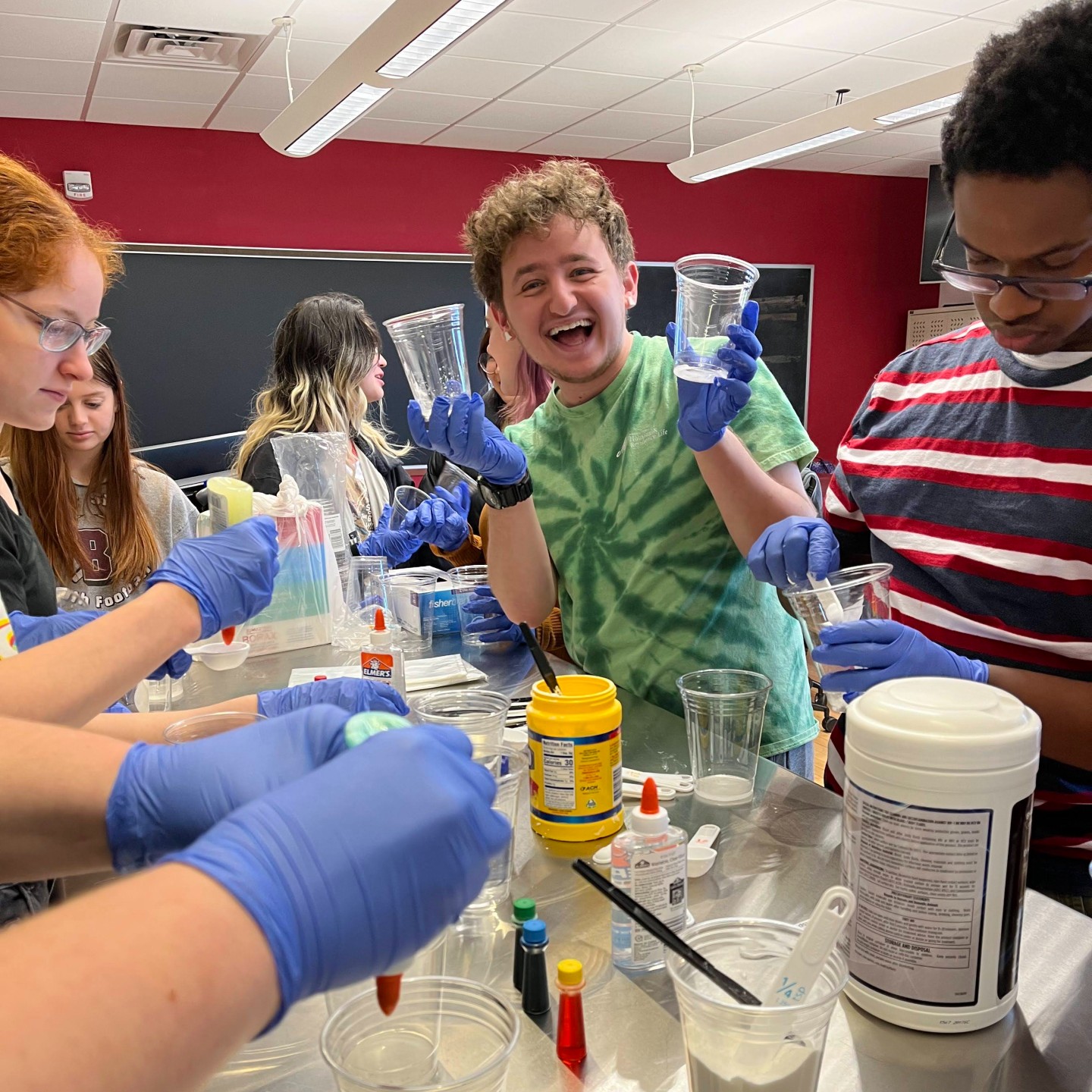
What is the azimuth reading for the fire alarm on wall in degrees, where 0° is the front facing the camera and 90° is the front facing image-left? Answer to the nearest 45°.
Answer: approximately 0°

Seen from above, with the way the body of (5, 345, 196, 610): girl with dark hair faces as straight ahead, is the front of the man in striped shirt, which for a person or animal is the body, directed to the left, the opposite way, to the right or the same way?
to the right

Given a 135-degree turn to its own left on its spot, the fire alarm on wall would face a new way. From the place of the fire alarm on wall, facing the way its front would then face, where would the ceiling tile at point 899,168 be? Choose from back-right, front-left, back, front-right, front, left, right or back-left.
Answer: front-right

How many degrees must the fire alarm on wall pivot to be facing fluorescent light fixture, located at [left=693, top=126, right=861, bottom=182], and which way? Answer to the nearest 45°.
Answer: approximately 45° to its left

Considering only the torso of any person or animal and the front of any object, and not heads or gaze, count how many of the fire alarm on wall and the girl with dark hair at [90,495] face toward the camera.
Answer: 2

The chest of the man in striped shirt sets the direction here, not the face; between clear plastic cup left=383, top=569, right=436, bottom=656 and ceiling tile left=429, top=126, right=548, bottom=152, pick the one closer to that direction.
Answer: the clear plastic cup

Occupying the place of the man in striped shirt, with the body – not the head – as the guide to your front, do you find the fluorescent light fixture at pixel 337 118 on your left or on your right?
on your right

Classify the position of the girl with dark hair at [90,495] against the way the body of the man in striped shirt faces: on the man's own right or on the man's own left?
on the man's own right

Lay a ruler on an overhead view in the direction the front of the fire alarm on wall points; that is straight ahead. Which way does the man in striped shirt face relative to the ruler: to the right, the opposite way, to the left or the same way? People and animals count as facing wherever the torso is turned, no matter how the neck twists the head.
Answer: to the right

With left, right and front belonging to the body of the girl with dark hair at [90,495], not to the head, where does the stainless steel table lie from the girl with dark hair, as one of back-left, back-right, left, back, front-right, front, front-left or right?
front

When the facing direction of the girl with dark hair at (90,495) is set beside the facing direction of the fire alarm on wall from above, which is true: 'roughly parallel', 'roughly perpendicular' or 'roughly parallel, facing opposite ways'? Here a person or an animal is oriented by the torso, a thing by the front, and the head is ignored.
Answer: roughly parallel

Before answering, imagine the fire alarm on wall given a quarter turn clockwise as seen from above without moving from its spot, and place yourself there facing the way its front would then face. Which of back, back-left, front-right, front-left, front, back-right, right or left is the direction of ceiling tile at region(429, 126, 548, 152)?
back

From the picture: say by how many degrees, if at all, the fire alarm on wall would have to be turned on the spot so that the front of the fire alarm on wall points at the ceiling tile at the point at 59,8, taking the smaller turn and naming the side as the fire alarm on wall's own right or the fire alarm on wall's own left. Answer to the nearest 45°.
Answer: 0° — it already faces it

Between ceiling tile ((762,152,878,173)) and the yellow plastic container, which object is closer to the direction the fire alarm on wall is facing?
the yellow plastic container

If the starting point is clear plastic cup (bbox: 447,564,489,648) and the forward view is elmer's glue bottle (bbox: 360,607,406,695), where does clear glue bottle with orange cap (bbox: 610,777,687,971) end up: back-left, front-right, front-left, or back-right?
front-left

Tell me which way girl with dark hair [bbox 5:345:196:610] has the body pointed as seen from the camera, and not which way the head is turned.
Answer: toward the camera

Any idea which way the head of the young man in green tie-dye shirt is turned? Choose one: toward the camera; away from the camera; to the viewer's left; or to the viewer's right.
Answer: toward the camera
